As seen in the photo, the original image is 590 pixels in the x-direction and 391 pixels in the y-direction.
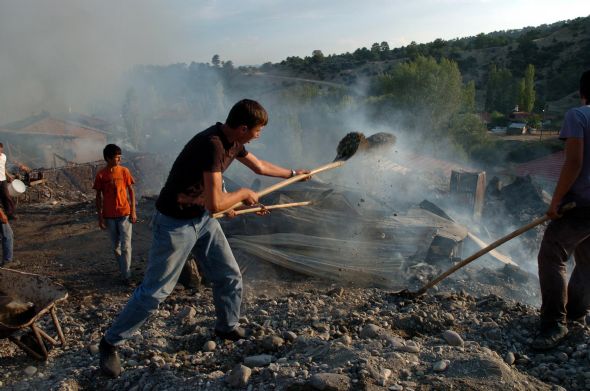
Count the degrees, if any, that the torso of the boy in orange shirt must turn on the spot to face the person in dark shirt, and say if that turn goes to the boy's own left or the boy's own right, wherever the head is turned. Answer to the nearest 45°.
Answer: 0° — they already face them

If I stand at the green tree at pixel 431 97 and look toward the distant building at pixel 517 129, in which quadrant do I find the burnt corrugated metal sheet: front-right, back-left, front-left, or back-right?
back-right

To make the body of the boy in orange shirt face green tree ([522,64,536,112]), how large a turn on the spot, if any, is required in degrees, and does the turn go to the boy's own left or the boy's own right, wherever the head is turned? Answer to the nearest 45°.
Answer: approximately 135° to the boy's own left

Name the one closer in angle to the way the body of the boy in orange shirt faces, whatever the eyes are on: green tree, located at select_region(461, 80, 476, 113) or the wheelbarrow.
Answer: the wheelbarrow

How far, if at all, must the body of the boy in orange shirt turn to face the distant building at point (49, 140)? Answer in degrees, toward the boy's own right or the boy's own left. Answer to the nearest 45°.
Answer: approximately 180°

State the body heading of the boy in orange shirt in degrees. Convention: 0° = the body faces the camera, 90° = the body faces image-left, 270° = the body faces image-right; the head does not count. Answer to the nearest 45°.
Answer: approximately 0°

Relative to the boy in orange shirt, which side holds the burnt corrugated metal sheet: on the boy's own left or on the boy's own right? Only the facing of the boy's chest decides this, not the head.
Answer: on the boy's own left

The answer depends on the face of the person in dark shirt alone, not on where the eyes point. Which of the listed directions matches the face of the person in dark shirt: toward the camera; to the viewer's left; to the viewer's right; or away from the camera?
to the viewer's right

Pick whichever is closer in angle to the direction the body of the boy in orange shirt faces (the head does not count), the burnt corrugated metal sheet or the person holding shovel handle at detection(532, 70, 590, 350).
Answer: the person holding shovel handle

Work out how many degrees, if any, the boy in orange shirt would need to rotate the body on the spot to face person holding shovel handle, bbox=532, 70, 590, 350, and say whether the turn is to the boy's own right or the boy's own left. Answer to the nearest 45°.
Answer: approximately 45° to the boy's own left
